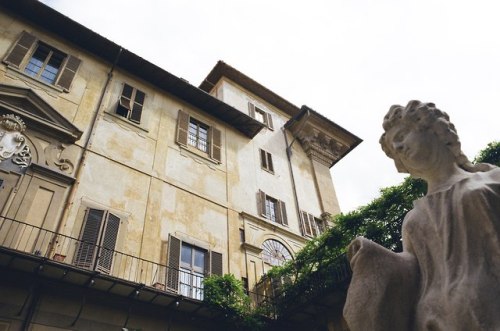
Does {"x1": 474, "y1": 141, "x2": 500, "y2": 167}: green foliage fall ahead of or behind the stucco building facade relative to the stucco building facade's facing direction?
ahead

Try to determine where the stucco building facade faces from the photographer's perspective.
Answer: facing the viewer and to the right of the viewer

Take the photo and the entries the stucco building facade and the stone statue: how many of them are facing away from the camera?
0

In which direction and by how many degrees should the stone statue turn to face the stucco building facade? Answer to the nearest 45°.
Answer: approximately 90° to its right

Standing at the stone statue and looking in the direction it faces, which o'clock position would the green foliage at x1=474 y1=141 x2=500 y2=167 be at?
The green foliage is roughly at 5 o'clock from the stone statue.

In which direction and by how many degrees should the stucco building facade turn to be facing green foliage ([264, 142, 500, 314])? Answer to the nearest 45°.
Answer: approximately 45° to its left

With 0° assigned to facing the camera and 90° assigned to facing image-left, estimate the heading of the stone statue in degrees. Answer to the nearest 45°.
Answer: approximately 45°

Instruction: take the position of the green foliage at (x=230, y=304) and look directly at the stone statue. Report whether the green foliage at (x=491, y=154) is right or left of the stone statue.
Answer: left
